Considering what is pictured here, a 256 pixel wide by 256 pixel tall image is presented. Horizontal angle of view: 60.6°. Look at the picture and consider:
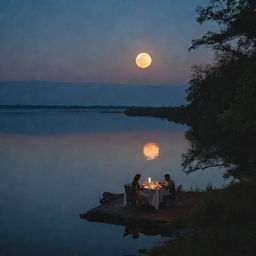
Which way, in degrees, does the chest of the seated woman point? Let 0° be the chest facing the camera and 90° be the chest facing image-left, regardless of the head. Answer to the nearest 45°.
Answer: approximately 270°

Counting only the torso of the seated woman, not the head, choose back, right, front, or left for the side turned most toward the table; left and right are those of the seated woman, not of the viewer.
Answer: front
